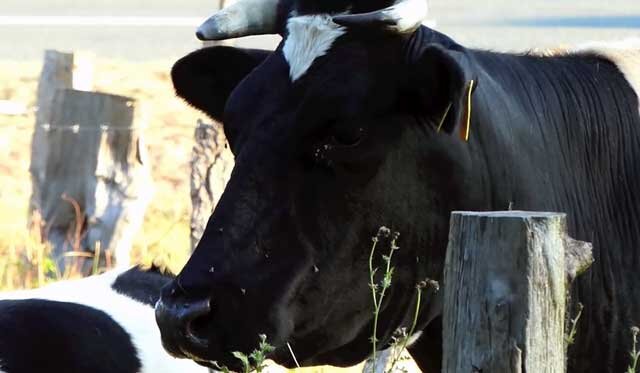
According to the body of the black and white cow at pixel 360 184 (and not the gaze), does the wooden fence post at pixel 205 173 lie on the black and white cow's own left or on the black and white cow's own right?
on the black and white cow's own right

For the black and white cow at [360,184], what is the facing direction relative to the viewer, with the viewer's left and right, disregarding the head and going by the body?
facing the viewer and to the left of the viewer

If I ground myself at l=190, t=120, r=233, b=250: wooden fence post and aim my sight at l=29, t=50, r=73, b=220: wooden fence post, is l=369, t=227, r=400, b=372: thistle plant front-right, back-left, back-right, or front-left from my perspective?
back-left

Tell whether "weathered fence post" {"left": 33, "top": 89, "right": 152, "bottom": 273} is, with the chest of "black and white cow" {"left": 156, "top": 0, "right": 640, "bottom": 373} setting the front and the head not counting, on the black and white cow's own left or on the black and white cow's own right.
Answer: on the black and white cow's own right
